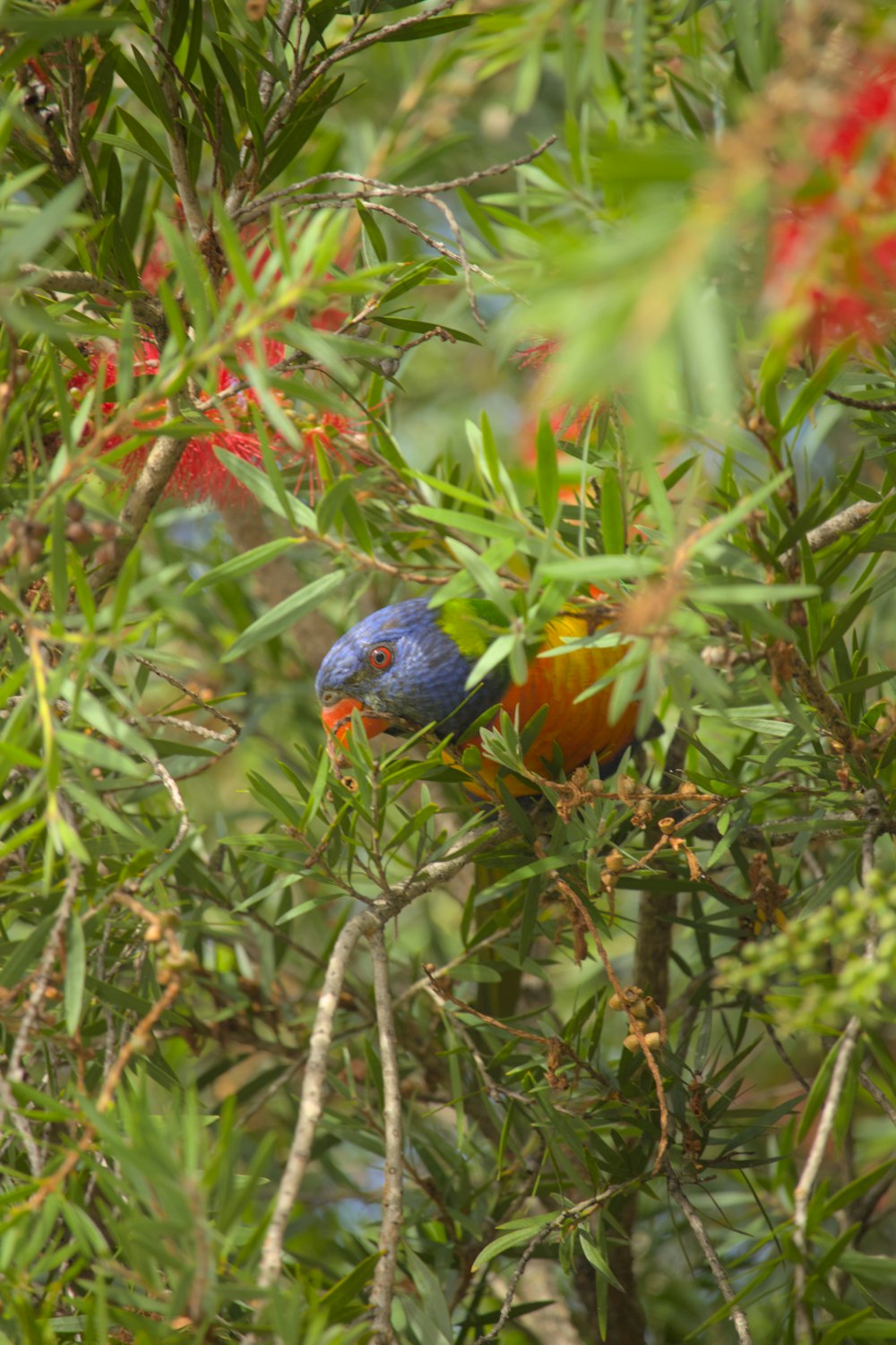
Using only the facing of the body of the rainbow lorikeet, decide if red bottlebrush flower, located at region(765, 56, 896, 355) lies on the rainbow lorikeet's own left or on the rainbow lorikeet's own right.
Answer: on the rainbow lorikeet's own left

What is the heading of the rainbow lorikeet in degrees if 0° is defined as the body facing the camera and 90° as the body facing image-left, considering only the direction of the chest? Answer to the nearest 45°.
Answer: approximately 90°
